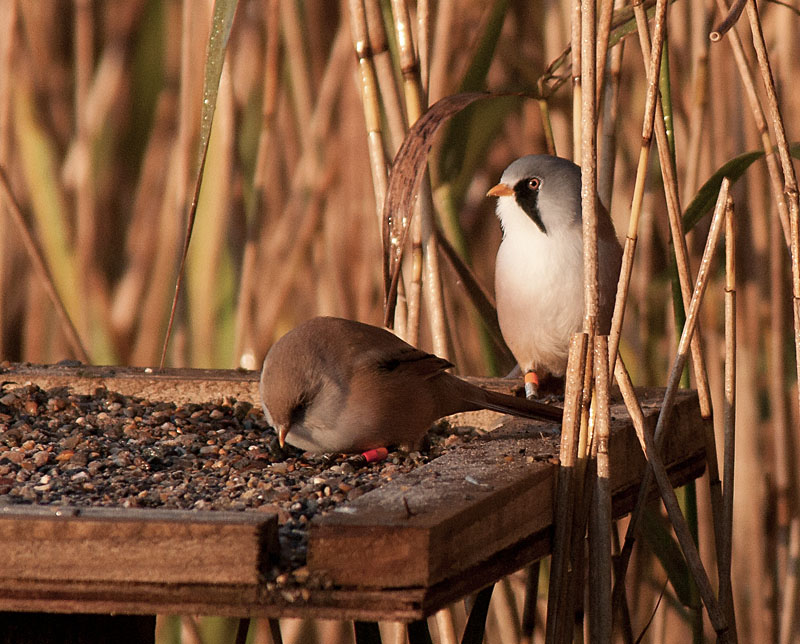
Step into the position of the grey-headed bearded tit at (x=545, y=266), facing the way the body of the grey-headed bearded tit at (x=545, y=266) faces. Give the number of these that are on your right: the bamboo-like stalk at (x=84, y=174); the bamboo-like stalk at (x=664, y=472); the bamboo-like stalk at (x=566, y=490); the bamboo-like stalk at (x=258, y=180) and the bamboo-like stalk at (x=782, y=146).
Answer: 2

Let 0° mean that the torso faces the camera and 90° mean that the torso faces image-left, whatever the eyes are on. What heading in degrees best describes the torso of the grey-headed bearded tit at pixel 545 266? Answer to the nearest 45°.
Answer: approximately 45°

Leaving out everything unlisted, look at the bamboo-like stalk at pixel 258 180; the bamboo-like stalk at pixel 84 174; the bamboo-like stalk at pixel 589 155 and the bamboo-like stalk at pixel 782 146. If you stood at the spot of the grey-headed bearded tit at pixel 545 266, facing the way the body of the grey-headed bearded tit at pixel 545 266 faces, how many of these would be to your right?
2

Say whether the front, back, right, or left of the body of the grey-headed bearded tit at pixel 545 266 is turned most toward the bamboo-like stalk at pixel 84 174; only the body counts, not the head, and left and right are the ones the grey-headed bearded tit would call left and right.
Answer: right

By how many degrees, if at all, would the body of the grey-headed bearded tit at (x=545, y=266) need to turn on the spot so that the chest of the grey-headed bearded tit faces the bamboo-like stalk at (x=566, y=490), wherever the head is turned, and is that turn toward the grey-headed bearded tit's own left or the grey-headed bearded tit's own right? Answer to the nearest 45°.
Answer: approximately 45° to the grey-headed bearded tit's own left
